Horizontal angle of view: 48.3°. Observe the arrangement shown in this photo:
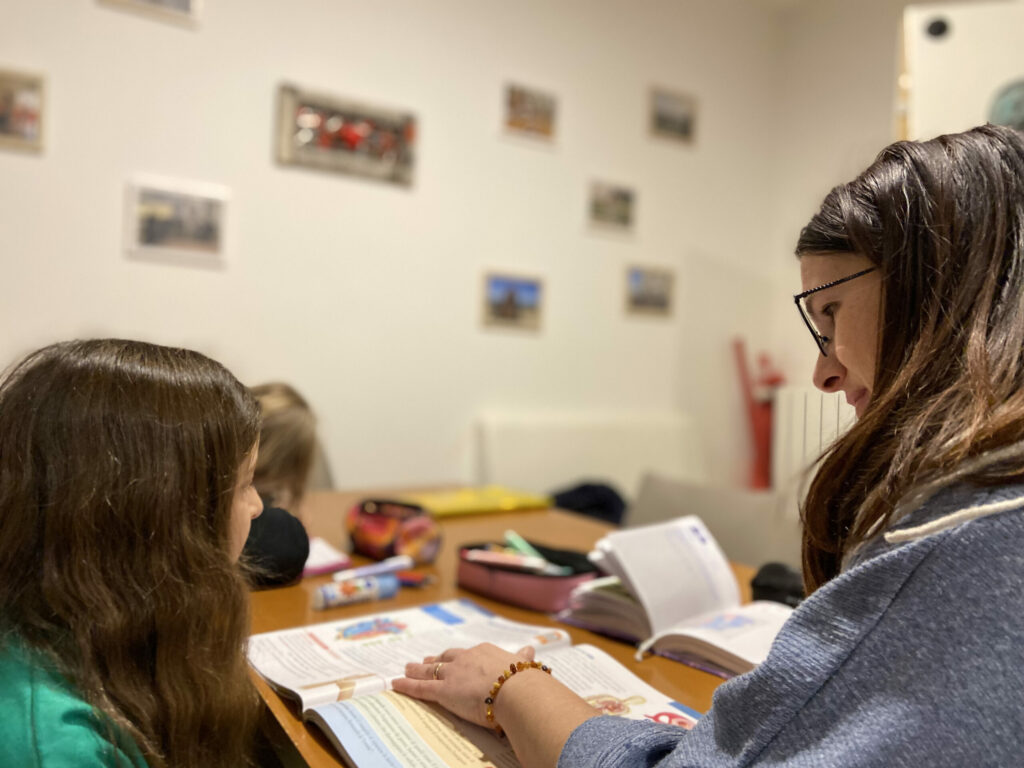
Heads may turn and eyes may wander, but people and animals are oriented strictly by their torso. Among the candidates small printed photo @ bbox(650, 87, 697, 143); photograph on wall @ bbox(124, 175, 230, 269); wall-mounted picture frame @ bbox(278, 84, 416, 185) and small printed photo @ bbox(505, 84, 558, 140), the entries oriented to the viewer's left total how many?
0

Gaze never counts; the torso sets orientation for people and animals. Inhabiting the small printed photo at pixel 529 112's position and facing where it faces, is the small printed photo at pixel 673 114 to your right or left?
on your left

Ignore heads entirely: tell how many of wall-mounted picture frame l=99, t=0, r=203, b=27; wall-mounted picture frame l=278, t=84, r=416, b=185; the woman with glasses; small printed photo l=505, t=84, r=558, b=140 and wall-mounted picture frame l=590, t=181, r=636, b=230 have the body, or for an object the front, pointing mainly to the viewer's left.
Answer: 1

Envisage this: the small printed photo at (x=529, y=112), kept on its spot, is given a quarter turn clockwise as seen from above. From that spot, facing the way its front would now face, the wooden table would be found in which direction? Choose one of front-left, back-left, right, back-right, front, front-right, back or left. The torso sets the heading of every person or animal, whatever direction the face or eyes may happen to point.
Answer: front-left

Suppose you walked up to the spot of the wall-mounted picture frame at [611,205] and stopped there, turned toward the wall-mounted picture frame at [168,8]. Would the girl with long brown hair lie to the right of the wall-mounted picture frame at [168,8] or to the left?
left

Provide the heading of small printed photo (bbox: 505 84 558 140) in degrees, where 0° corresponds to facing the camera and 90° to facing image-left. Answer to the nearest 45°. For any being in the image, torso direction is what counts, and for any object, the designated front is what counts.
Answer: approximately 315°

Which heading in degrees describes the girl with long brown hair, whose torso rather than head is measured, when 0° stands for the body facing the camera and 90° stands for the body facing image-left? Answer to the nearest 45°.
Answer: approximately 225°

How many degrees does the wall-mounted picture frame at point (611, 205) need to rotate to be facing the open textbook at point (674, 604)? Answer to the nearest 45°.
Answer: approximately 45° to its right

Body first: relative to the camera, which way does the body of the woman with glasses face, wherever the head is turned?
to the viewer's left

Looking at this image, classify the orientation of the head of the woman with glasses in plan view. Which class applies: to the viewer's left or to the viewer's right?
to the viewer's left

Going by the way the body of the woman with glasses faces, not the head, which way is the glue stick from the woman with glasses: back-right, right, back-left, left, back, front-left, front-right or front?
front-right

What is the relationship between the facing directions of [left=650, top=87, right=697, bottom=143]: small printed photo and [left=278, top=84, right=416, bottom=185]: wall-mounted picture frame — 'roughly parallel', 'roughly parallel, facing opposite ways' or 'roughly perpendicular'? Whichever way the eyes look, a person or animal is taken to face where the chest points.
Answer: roughly parallel

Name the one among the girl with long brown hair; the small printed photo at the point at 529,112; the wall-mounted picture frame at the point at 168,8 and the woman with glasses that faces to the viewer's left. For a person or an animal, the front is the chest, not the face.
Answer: the woman with glasses

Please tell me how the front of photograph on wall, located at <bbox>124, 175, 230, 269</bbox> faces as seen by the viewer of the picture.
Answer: facing the viewer and to the right of the viewer
